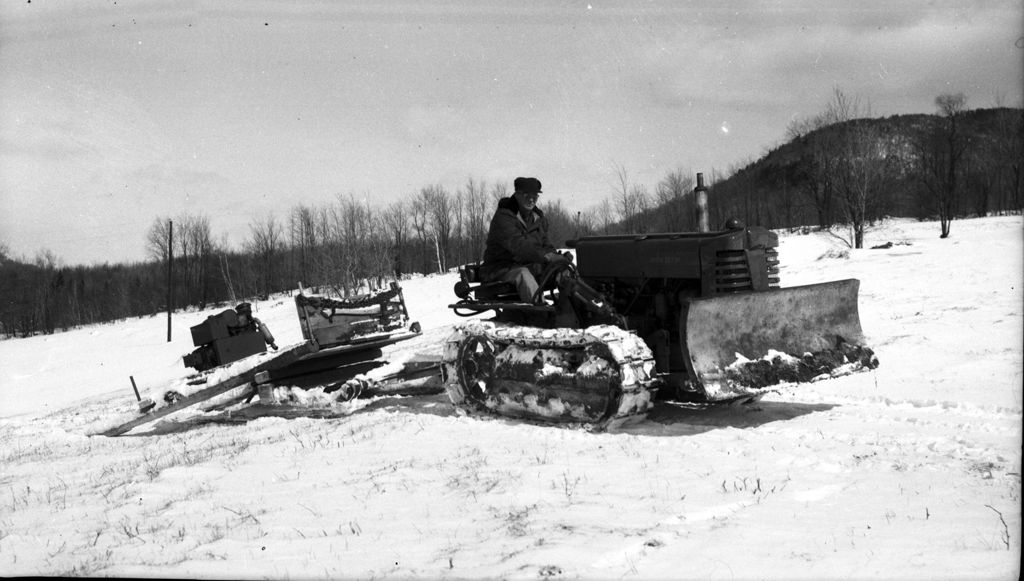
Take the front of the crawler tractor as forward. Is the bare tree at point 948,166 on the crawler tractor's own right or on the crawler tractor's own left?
on the crawler tractor's own left

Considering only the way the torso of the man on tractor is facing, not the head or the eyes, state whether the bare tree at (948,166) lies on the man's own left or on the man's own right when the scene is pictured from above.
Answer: on the man's own left

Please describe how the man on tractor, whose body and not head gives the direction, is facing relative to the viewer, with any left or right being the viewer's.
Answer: facing the viewer and to the right of the viewer

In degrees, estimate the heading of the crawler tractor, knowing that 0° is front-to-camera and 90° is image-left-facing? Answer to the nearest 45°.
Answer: approximately 315°
